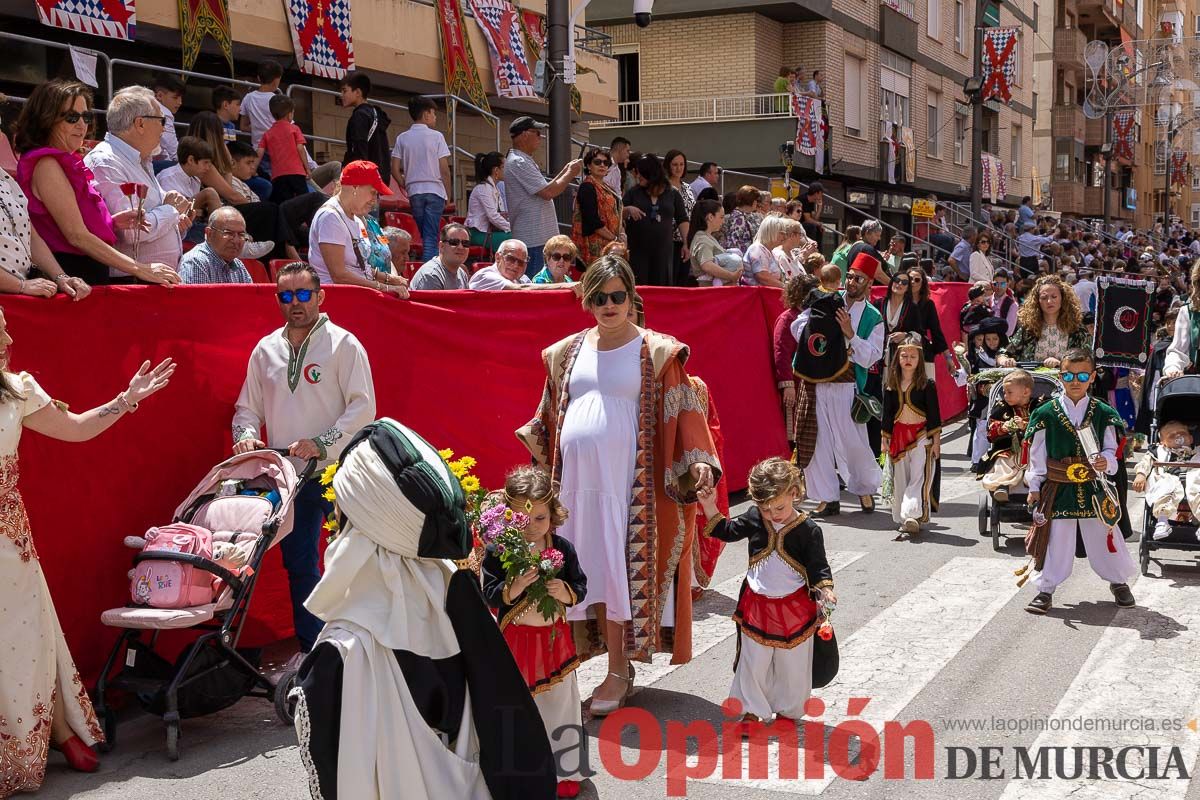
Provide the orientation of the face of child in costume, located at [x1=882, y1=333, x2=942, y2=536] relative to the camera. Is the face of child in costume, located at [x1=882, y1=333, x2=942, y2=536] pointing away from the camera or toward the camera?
toward the camera

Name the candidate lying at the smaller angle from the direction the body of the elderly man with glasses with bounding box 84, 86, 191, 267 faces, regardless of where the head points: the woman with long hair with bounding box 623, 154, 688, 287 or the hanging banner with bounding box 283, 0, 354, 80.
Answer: the woman with long hair

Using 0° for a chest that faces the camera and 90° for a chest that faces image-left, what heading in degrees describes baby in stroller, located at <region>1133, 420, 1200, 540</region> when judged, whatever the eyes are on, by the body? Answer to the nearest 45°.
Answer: approximately 0°

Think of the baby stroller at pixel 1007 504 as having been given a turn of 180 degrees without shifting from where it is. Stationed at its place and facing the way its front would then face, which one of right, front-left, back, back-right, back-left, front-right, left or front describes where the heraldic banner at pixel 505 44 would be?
front-left

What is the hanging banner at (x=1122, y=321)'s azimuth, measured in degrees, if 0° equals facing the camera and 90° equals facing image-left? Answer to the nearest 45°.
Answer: approximately 0°

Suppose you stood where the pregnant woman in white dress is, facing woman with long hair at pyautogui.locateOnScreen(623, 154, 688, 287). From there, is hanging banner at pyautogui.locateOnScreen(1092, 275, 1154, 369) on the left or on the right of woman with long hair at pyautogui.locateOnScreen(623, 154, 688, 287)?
right

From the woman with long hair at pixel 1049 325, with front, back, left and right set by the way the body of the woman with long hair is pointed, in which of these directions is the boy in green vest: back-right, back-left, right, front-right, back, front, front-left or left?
front

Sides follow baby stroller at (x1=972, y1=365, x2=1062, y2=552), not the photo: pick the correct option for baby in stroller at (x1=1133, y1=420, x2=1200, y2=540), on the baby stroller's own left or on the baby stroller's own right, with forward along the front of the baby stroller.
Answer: on the baby stroller's own left

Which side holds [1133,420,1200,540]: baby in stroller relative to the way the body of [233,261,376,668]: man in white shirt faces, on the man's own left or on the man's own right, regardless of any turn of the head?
on the man's own left

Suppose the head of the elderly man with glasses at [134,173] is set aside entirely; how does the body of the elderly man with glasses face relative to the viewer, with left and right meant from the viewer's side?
facing to the right of the viewer

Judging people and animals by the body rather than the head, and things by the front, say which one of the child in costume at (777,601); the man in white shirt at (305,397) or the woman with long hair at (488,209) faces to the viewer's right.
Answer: the woman with long hair

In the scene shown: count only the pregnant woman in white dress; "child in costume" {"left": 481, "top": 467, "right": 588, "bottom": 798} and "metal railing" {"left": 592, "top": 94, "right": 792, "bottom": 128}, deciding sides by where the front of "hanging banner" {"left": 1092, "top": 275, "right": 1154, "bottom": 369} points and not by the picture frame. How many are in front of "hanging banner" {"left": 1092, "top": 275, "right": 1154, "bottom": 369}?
2

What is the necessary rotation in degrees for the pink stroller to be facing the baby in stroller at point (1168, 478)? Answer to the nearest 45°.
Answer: approximately 135° to its left

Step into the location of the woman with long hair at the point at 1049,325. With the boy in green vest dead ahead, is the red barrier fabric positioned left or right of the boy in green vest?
right

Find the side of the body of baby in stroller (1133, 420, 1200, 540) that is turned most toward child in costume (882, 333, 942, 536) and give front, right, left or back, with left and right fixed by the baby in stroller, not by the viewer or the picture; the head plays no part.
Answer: right
